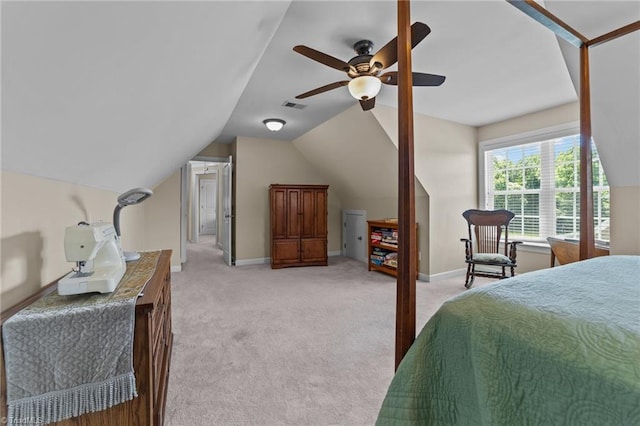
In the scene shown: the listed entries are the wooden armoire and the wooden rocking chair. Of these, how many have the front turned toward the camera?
2

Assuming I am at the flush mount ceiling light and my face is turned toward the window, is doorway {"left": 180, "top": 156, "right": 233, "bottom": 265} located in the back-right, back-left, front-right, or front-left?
back-left

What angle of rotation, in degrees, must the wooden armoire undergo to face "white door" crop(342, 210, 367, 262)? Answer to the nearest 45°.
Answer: approximately 135° to its left

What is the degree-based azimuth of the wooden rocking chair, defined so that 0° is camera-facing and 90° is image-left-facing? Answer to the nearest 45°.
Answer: approximately 0°

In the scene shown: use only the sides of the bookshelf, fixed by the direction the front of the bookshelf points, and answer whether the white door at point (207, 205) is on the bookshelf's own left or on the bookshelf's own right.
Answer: on the bookshelf's own right

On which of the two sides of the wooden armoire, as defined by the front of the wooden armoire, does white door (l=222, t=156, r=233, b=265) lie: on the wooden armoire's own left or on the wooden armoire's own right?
on the wooden armoire's own right

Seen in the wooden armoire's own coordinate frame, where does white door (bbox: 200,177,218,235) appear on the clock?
The white door is roughly at 5 o'clock from the wooden armoire.

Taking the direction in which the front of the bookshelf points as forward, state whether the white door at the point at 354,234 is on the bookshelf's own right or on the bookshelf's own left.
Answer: on the bookshelf's own right
